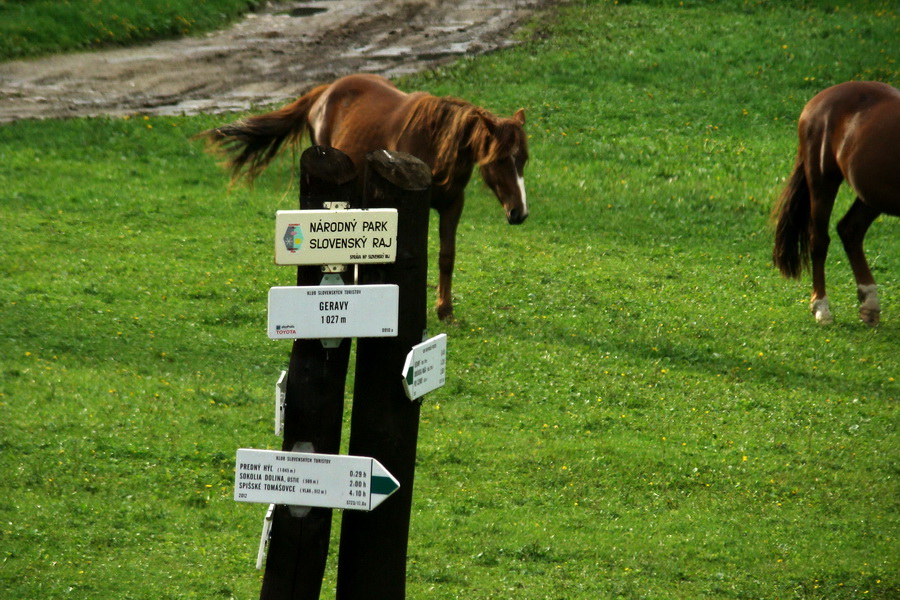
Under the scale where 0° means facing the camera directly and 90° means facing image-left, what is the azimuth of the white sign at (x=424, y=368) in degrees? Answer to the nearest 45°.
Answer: approximately 315°

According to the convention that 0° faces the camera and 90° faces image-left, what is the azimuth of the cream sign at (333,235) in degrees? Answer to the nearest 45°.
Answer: approximately 0°

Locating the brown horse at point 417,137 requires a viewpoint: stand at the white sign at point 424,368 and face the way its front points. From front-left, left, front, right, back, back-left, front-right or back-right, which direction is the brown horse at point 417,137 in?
back-left

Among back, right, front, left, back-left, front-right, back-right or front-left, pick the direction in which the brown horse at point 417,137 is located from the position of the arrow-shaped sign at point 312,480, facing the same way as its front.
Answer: back

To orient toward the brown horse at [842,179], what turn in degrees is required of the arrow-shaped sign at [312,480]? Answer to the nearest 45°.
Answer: approximately 135° to its left
